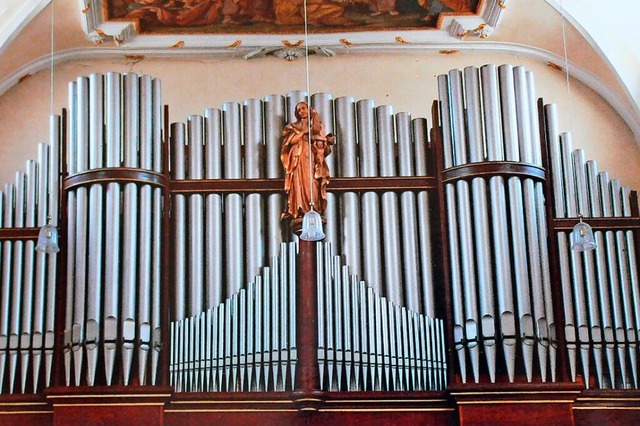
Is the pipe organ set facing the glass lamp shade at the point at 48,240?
no

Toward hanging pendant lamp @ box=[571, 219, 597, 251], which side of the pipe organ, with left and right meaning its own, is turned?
left

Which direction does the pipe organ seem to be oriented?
toward the camera
